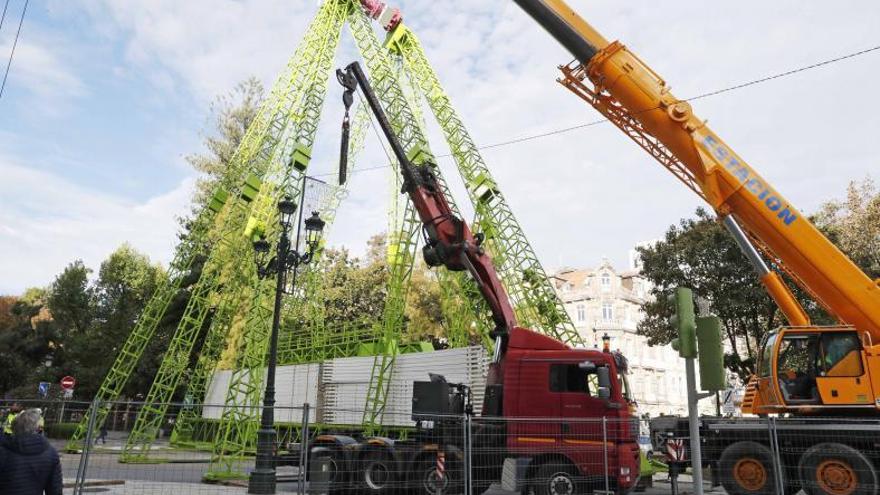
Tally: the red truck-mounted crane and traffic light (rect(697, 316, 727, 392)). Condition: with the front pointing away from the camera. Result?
1

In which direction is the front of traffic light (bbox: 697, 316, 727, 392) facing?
away from the camera

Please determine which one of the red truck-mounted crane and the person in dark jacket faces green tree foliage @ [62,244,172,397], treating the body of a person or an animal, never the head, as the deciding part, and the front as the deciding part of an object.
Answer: the person in dark jacket

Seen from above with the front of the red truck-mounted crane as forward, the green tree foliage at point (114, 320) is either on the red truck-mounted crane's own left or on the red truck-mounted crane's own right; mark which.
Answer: on the red truck-mounted crane's own left

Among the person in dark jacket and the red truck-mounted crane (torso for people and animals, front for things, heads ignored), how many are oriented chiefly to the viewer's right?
1

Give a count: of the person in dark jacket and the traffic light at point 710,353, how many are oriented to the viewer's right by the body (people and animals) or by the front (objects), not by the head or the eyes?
0

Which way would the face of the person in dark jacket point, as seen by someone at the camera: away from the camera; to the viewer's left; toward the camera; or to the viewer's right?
away from the camera

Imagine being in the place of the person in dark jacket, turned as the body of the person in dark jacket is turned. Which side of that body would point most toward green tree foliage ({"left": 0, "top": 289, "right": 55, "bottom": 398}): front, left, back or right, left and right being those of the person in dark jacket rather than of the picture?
front

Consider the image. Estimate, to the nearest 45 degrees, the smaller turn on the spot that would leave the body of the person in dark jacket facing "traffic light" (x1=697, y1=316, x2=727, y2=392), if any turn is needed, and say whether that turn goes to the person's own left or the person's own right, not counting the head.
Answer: approximately 90° to the person's own right

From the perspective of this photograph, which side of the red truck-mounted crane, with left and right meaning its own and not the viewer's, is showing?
right

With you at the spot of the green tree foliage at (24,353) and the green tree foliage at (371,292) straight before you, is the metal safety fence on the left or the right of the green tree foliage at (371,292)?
right

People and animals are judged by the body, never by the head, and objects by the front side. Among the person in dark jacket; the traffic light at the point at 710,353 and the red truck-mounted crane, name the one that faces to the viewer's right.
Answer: the red truck-mounted crane

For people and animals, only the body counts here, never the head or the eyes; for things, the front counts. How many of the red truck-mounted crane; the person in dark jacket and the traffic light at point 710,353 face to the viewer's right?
1

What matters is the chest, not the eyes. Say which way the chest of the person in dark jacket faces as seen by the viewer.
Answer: away from the camera
